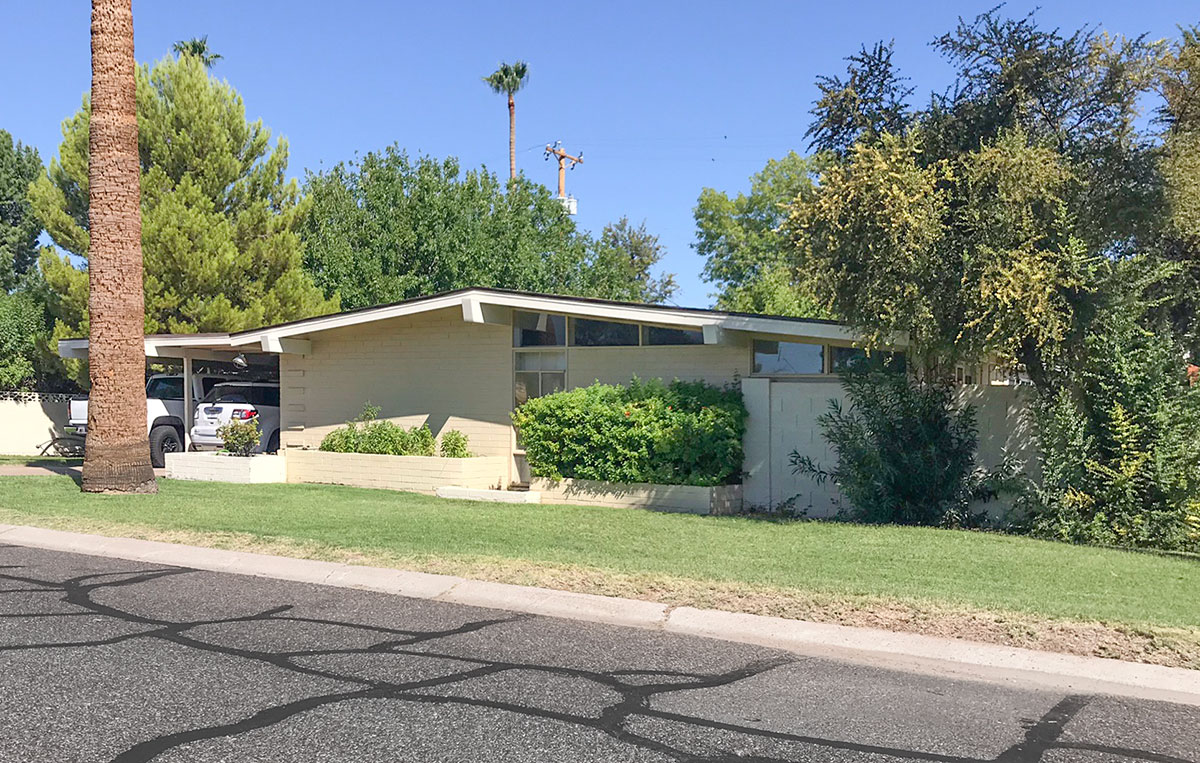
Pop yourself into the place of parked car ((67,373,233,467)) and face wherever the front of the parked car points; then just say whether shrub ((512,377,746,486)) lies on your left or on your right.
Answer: on your right

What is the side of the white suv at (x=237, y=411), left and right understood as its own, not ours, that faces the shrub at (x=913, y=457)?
right

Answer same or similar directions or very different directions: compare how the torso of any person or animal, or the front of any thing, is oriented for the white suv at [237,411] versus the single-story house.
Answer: very different directions

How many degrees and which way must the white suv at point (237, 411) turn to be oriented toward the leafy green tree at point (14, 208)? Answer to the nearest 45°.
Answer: approximately 45° to its left

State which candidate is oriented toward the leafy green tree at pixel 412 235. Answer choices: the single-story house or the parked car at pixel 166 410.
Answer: the parked car

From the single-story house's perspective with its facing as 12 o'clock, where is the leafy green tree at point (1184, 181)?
The leafy green tree is roughly at 10 o'clock from the single-story house.

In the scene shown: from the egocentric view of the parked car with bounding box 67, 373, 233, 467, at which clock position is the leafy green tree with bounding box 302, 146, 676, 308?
The leafy green tree is roughly at 12 o'clock from the parked car.

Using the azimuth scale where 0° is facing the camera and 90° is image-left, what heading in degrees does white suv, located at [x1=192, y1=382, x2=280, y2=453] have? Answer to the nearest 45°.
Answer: approximately 225°

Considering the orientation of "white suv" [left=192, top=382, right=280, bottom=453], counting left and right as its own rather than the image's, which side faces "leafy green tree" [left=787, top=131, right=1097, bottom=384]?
right

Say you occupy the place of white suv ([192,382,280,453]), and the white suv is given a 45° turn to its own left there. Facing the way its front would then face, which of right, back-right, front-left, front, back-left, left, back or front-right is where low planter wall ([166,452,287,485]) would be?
back
